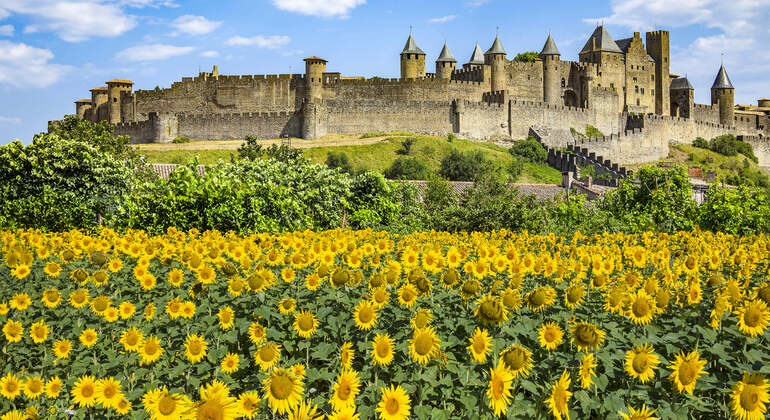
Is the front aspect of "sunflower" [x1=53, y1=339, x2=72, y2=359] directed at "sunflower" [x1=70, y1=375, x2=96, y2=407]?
yes

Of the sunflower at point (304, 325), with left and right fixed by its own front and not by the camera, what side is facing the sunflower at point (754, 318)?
left

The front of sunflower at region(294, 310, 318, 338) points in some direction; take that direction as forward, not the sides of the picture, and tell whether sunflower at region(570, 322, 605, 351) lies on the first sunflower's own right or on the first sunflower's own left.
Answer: on the first sunflower's own left

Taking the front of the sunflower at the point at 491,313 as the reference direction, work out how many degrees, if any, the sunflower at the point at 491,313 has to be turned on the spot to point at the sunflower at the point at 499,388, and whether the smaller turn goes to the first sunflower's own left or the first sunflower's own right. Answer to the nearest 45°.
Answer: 0° — it already faces it

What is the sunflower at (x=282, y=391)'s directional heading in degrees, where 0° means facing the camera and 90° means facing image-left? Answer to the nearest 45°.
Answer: approximately 0°

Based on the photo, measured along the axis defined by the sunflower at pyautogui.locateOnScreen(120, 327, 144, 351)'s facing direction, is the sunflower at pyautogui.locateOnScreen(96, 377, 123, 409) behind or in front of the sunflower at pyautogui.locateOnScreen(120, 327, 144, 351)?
in front
